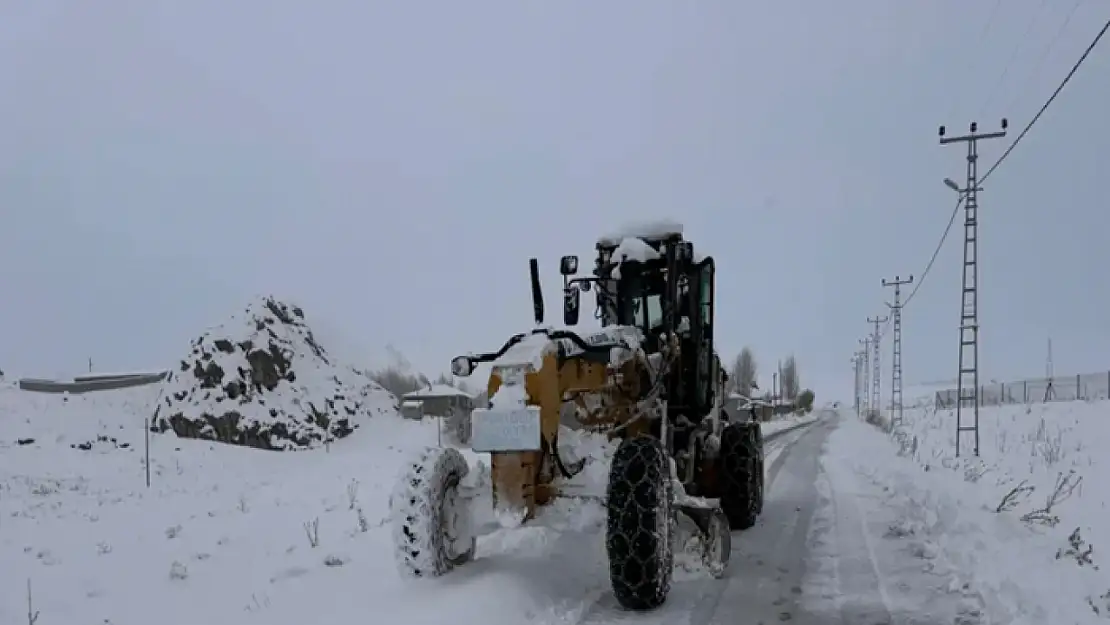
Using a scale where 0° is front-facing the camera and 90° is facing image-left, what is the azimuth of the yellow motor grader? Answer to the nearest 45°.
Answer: approximately 45°

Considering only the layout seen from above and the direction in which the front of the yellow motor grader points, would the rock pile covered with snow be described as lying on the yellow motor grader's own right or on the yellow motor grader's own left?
on the yellow motor grader's own right

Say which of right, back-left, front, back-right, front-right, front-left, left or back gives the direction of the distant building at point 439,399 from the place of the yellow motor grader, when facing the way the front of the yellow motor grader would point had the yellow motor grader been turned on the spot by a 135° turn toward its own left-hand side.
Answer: left
